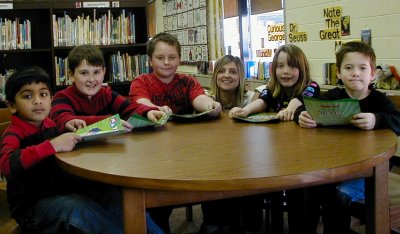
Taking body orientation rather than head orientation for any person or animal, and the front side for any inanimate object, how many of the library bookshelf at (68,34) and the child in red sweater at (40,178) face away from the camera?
0

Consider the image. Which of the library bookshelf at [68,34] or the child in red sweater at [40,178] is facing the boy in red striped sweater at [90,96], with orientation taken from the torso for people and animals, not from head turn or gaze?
the library bookshelf

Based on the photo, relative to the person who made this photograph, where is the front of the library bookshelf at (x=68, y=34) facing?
facing the viewer

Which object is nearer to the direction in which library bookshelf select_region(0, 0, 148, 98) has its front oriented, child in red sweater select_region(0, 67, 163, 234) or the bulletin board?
the child in red sweater

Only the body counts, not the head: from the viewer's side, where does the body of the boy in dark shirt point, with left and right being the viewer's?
facing the viewer and to the left of the viewer

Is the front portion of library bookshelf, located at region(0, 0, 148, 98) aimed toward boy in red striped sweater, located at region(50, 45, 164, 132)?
yes

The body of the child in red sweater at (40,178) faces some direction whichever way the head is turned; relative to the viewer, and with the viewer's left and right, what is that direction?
facing the viewer and to the right of the viewer

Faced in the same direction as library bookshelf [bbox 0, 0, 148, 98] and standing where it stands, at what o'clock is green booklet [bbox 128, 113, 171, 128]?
The green booklet is roughly at 12 o'clock from the library bookshelf.

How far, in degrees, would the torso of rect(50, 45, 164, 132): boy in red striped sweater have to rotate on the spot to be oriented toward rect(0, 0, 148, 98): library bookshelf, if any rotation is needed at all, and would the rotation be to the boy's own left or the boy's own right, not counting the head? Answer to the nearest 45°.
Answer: approximately 135° to the boy's own left
